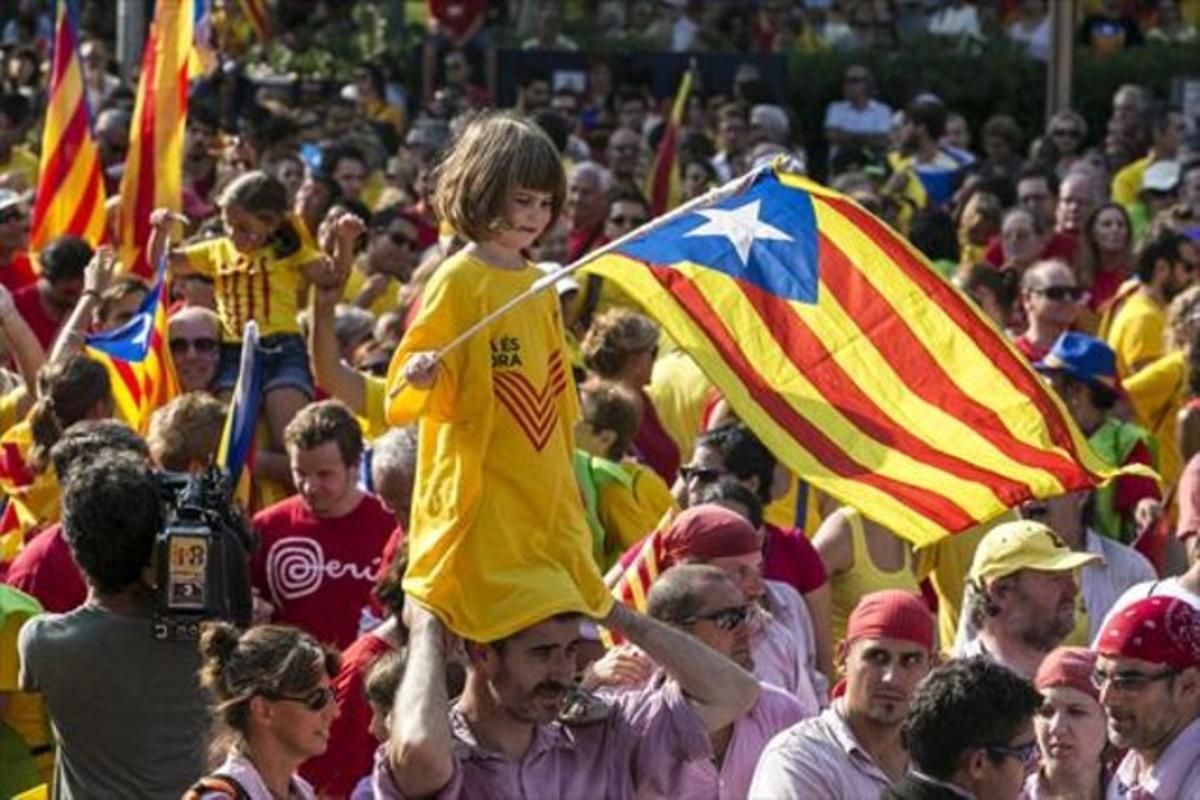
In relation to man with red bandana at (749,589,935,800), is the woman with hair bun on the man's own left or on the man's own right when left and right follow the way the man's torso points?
on the man's own right

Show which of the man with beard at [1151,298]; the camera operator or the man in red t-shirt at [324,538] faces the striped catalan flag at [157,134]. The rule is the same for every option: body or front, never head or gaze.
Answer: the camera operator

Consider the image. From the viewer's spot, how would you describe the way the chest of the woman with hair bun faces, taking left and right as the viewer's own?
facing to the right of the viewer

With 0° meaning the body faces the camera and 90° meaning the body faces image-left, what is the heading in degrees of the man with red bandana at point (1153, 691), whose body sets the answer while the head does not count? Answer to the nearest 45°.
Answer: approximately 45°

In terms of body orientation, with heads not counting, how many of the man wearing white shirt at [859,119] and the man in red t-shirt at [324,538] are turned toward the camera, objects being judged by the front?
2
